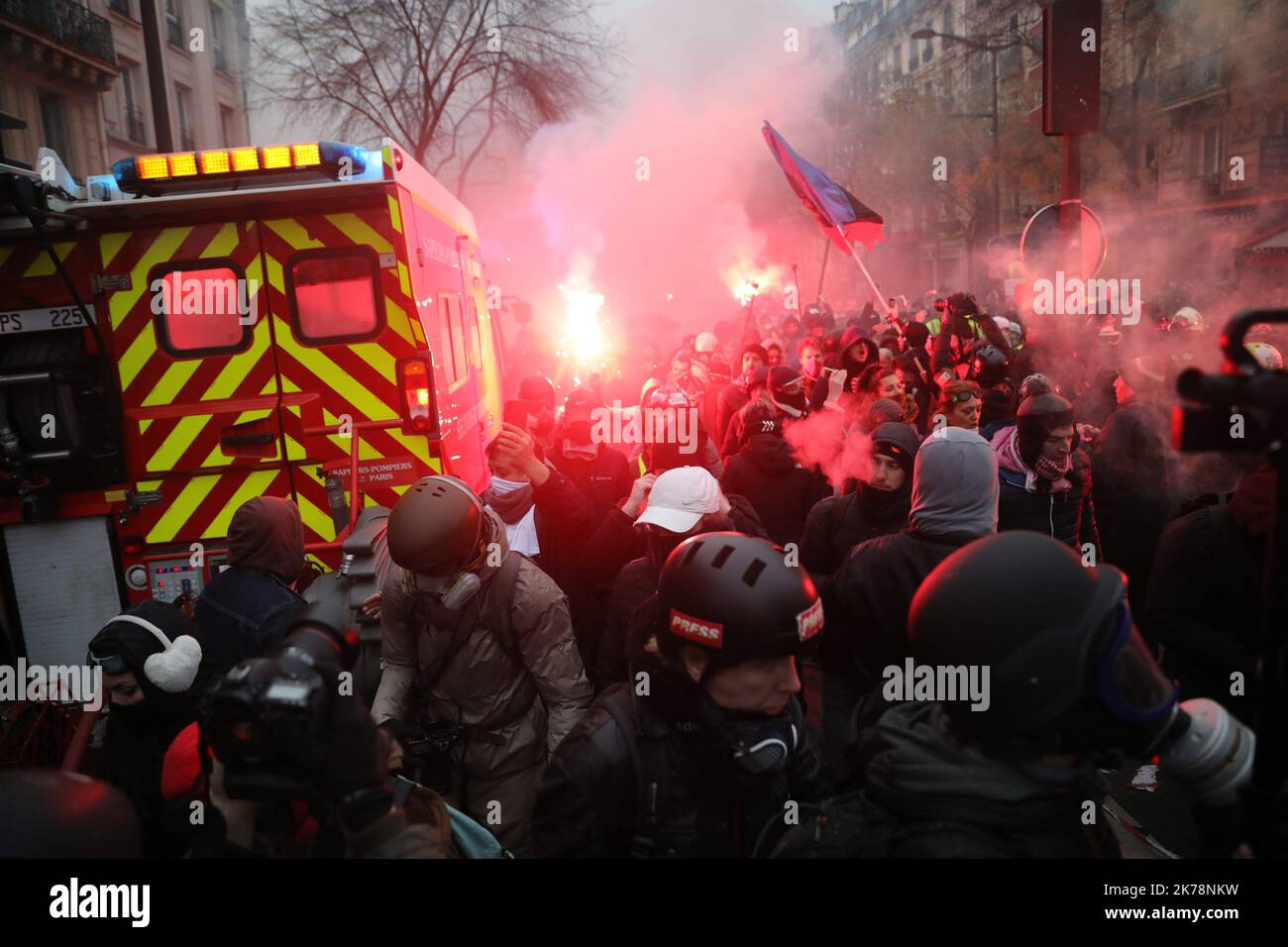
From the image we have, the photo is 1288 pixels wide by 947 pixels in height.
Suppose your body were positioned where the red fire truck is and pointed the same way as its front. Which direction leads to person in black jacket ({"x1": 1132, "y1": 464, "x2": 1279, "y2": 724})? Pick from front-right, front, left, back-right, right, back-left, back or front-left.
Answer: back-right

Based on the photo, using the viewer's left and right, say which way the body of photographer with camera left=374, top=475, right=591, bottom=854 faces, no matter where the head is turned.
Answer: facing the viewer and to the left of the viewer

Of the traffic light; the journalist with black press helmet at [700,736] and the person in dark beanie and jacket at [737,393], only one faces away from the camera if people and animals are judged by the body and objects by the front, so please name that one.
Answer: the traffic light

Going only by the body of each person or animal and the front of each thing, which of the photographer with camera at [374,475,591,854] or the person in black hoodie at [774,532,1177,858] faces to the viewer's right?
the person in black hoodie

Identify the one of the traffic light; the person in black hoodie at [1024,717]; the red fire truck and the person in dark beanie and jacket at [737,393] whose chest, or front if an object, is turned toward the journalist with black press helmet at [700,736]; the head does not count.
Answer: the person in dark beanie and jacket at [737,393]

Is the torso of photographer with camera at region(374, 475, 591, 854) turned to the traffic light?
no

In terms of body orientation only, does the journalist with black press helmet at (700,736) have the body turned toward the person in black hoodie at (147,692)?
no

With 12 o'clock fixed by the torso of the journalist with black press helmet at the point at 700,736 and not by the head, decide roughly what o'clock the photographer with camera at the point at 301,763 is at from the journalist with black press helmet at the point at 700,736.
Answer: the photographer with camera at the point at 301,763 is roughly at 3 o'clock from the journalist with black press helmet at the point at 700,736.

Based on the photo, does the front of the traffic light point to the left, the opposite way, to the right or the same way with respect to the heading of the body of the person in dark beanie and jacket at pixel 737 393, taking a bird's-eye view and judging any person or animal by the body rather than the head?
the opposite way

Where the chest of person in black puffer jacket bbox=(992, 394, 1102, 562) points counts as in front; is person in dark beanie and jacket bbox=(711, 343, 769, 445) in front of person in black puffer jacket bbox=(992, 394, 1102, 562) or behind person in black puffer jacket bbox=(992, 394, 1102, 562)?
behind

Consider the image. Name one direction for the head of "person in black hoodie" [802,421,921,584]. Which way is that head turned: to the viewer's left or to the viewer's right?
to the viewer's left

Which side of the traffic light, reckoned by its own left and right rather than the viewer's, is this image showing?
back

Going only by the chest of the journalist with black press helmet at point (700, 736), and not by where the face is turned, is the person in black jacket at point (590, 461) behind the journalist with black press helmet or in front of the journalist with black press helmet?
behind

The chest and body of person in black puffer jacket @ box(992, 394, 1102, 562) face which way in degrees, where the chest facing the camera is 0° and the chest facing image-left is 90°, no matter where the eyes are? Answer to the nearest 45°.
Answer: approximately 315°

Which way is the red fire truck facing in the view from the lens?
facing away from the viewer

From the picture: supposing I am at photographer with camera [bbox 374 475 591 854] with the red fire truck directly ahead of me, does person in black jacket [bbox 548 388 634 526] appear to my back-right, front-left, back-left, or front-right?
front-right

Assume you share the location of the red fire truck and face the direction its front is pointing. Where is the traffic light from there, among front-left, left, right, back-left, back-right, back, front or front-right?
right

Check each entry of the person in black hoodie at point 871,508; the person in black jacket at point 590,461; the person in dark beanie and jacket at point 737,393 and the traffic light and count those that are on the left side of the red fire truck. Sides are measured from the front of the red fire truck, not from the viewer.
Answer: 0

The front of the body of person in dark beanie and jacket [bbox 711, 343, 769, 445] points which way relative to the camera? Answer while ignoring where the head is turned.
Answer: toward the camera
